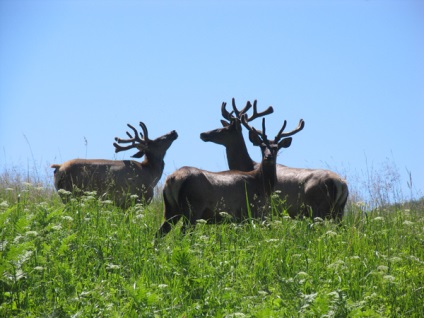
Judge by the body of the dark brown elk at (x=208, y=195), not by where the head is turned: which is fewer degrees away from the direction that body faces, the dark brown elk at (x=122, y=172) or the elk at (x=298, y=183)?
the elk

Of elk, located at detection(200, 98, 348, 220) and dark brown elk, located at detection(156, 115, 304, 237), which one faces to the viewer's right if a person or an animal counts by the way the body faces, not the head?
the dark brown elk

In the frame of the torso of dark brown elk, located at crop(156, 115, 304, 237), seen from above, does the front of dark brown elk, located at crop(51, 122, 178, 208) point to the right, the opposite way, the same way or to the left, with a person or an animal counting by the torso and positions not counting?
the same way

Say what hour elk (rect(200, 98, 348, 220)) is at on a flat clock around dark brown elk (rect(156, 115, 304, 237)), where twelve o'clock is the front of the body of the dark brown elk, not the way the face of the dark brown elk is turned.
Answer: The elk is roughly at 10 o'clock from the dark brown elk.

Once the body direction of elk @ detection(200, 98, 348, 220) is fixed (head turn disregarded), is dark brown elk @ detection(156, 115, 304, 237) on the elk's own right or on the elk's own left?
on the elk's own left

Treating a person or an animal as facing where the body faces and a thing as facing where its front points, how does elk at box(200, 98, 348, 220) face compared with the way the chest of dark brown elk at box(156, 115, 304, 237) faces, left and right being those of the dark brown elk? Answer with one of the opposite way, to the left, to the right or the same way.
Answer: the opposite way

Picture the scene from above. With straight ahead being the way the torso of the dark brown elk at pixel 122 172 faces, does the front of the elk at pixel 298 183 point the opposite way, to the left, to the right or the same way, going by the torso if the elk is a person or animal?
the opposite way

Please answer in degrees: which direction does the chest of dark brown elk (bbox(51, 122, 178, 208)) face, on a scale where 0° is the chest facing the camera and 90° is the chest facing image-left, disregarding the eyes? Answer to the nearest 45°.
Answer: approximately 270°

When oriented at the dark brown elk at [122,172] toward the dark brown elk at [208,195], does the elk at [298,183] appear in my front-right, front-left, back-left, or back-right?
front-left

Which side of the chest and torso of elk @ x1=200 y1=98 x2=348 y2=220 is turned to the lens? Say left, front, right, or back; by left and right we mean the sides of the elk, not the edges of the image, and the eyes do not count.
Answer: left

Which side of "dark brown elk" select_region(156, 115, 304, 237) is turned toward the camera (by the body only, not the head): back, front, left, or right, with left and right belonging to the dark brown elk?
right

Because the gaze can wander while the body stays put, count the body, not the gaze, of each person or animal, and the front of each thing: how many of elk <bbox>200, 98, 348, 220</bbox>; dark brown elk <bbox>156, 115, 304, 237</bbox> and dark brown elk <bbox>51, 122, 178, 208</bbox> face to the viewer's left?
1
